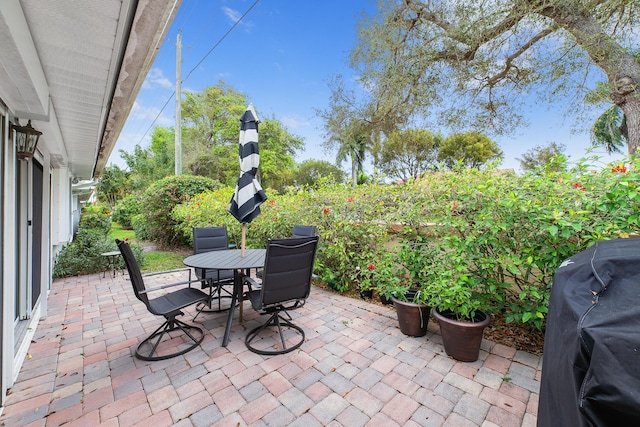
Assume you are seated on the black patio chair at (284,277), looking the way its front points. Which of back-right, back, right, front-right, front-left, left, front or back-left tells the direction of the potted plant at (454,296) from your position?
back-right

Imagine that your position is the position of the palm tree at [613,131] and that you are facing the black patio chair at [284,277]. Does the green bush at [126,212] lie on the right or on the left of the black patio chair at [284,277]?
right

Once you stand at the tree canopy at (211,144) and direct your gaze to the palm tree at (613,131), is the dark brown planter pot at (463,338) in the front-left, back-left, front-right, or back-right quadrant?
front-right

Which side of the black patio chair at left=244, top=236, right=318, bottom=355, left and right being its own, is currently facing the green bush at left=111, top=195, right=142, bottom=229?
front

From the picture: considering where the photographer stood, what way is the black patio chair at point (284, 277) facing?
facing away from the viewer and to the left of the viewer

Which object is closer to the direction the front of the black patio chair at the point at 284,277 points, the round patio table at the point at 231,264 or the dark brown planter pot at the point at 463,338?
the round patio table

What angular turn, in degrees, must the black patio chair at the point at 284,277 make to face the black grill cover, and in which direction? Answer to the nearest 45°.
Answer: approximately 180°

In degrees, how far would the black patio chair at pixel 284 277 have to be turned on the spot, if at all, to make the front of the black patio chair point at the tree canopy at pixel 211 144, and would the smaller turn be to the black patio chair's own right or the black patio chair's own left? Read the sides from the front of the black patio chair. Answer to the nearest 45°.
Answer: approximately 45° to the black patio chair's own right

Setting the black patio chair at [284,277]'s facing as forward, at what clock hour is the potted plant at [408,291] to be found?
The potted plant is roughly at 4 o'clock from the black patio chair.

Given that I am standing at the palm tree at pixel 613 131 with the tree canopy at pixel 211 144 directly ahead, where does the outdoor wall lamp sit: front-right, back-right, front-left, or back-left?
front-left

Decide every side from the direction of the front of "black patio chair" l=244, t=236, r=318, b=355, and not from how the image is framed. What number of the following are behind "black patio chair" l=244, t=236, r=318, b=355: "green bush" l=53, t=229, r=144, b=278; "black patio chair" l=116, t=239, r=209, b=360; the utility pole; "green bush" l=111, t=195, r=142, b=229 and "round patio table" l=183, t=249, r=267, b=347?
0

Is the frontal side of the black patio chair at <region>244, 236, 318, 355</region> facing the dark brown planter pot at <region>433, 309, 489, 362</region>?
no

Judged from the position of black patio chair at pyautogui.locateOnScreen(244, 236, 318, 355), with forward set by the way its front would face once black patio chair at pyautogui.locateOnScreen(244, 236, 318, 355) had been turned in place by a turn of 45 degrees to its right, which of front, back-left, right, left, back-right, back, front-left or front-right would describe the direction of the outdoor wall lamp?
left

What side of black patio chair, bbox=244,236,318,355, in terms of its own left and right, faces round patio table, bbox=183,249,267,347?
front
